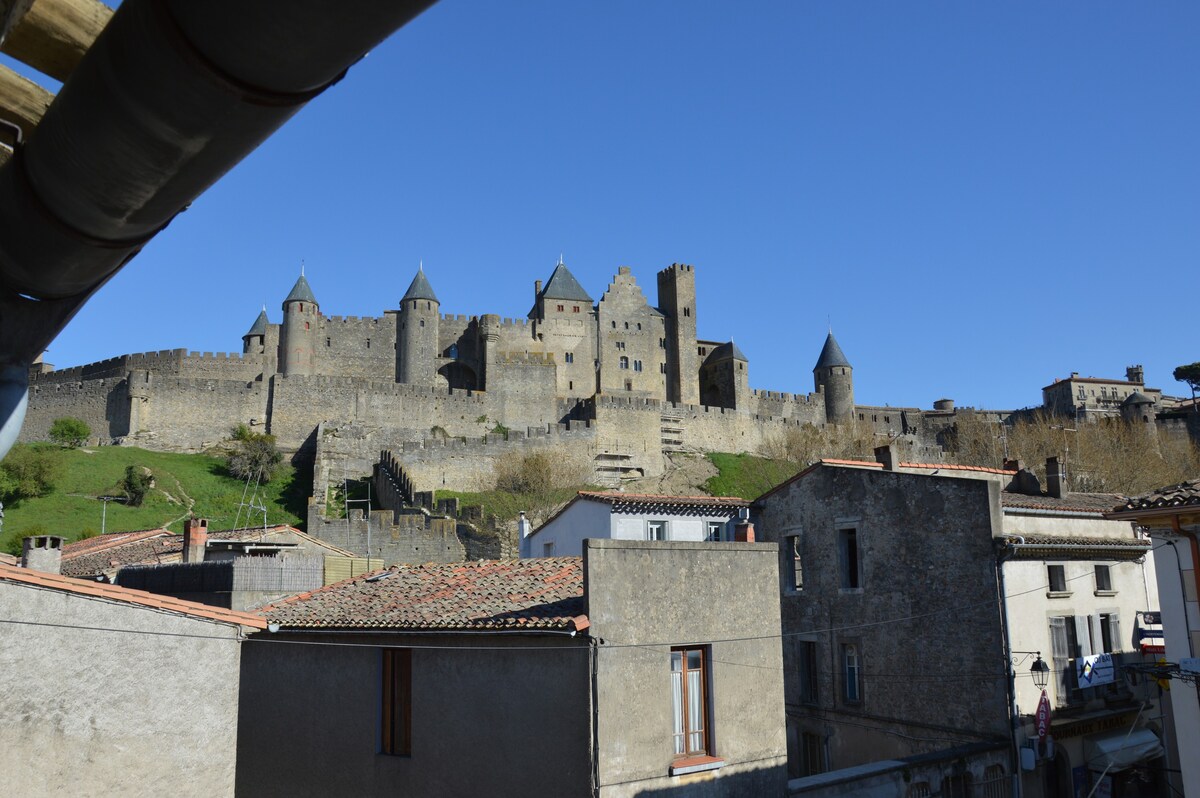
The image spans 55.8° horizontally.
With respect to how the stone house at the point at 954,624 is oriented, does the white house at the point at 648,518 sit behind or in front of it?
behind

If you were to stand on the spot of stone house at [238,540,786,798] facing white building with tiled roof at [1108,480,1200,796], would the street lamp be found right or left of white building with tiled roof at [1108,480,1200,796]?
left

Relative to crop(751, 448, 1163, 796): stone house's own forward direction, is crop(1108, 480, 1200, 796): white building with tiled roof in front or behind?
in front

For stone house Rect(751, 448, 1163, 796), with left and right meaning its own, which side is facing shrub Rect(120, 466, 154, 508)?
back

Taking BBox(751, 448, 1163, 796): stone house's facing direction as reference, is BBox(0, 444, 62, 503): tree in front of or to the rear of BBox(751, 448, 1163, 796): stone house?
to the rear

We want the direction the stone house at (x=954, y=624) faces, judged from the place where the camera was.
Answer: facing the viewer and to the right of the viewer
